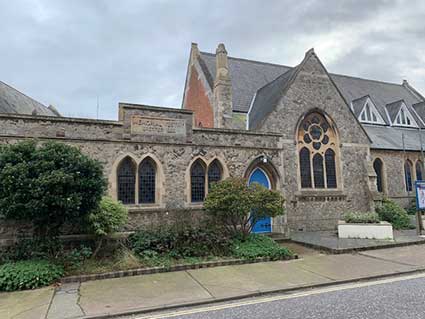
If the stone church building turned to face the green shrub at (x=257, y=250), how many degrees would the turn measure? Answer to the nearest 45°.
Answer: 0° — it already faces it

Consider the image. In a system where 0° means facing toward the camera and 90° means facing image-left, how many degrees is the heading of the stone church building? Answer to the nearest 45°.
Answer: approximately 0°

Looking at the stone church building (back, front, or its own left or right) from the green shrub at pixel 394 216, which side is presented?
left

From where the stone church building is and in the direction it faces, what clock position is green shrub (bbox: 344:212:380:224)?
The green shrub is roughly at 10 o'clock from the stone church building.
